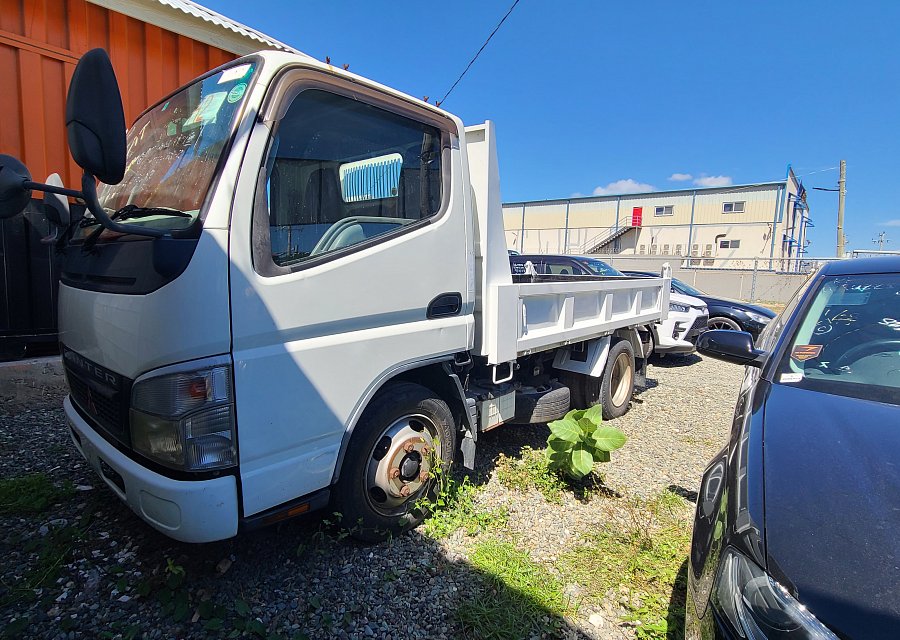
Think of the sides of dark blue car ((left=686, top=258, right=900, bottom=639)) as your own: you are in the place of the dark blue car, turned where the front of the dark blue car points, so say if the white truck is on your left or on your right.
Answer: on your right

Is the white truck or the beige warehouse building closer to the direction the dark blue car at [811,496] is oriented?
the white truck

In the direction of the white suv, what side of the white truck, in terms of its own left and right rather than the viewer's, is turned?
back

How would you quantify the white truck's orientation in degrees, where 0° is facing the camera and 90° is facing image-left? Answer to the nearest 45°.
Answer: approximately 45°

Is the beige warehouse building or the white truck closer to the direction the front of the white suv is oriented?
the white truck

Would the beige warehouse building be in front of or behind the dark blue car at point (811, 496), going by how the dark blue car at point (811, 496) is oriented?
behind

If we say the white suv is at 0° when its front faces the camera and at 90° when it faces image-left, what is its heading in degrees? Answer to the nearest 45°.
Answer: approximately 315°

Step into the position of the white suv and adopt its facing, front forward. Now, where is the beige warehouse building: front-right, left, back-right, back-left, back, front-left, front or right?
back-left
